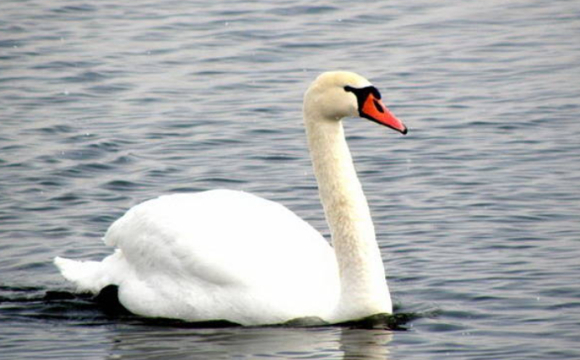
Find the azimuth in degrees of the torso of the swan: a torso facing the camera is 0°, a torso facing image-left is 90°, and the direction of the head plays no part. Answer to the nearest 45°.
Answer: approximately 270°
